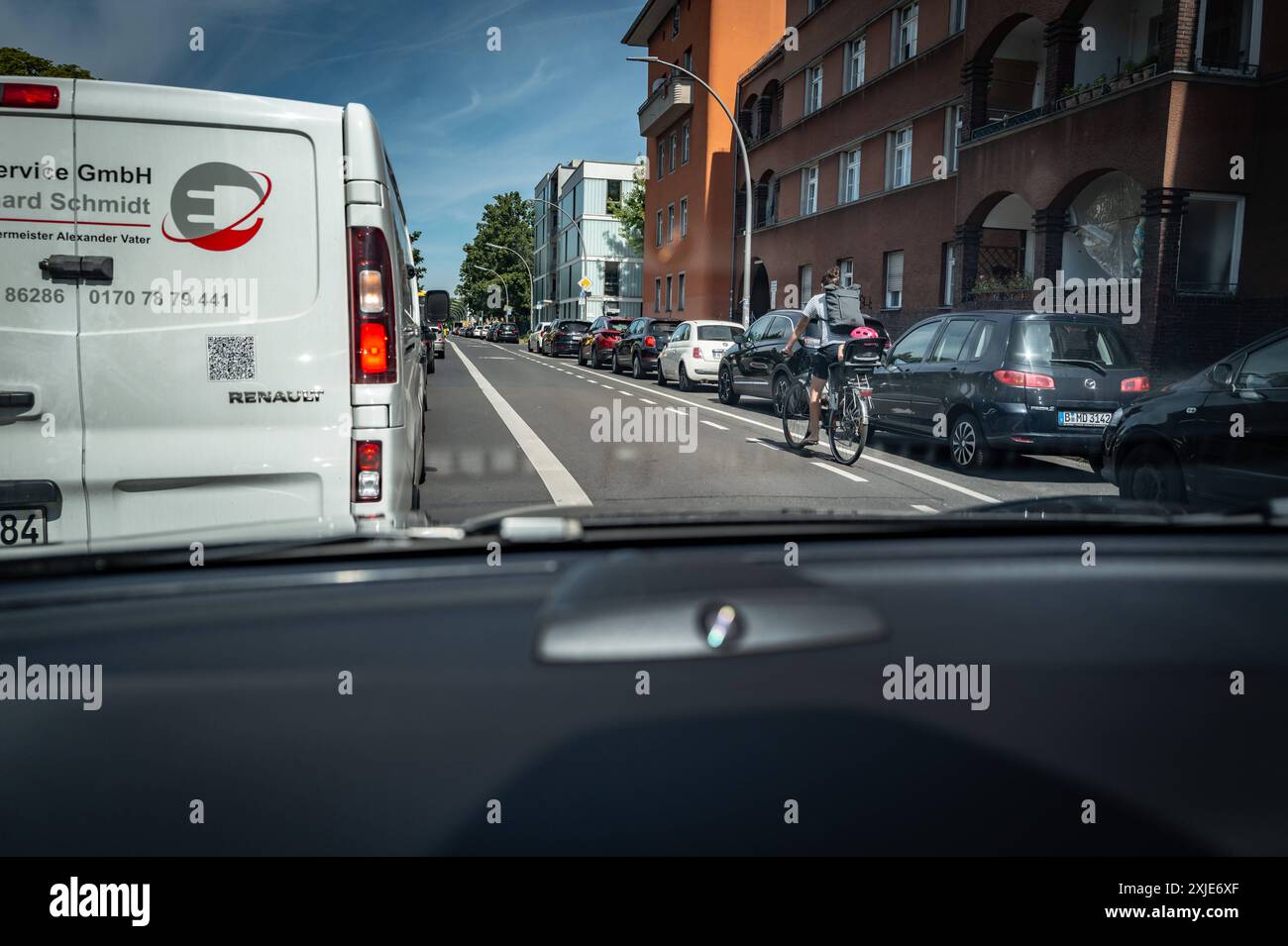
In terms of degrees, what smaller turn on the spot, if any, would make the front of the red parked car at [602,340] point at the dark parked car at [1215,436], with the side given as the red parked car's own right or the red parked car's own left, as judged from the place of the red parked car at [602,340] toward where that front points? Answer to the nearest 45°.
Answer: approximately 135° to the red parked car's own left

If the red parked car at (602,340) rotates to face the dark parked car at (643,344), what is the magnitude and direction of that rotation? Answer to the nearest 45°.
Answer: approximately 135° to its left

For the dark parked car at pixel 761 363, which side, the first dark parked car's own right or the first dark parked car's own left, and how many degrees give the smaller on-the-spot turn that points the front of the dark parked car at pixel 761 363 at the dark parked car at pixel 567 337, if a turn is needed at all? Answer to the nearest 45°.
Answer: approximately 45° to the first dark parked car's own right

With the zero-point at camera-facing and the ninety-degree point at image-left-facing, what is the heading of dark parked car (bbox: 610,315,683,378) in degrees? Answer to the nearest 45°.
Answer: approximately 135°

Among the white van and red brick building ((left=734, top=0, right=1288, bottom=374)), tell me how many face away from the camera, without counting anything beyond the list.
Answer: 1

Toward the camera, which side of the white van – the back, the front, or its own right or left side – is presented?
back

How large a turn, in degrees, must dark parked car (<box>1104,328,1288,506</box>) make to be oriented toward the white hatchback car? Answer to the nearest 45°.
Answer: approximately 45° to its right

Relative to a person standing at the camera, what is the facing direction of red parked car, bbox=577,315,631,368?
facing away from the viewer and to the left of the viewer

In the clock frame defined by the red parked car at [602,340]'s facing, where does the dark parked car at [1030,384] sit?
the dark parked car at [1030,384] is roughly at 7 o'clock from the red parked car at [602,340].

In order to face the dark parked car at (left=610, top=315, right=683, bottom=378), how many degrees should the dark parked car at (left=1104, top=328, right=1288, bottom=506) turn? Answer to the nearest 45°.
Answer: approximately 45° to its right

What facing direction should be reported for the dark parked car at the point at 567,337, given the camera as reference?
facing away from the viewer and to the left of the viewer

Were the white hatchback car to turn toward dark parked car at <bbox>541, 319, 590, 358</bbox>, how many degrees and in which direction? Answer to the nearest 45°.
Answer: approximately 45° to its right

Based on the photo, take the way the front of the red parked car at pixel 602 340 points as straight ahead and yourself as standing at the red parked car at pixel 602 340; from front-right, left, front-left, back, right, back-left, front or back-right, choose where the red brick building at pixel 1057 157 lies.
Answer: back

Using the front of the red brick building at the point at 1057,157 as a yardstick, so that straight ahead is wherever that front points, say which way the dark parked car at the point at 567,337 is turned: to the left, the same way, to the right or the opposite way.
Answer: to the right

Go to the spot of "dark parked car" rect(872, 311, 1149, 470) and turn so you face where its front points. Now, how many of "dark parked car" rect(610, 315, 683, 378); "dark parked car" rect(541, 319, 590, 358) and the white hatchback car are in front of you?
3

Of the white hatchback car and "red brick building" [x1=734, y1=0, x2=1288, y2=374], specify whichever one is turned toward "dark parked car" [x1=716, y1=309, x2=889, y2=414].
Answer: the red brick building
